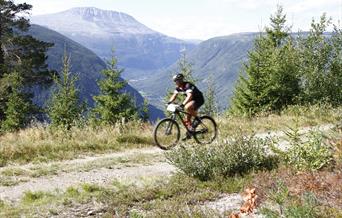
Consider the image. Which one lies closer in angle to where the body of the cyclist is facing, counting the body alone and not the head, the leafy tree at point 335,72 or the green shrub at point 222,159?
the green shrub

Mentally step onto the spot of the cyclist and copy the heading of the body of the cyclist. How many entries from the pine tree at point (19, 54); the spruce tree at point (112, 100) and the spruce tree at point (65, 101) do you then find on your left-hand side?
0

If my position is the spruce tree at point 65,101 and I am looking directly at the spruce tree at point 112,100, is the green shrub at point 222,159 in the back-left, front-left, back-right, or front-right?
front-right

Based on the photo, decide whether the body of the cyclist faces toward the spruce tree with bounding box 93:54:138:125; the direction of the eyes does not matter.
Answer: no

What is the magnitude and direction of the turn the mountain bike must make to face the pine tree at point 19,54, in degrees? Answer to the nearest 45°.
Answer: approximately 90° to its right

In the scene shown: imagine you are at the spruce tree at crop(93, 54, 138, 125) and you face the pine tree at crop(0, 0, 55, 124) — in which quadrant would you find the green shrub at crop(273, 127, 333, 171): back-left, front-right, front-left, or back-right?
back-left

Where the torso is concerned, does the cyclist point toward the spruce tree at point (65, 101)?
no

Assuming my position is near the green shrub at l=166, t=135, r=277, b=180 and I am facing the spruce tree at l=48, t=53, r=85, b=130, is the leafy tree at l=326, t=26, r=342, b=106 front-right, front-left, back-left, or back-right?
front-right
